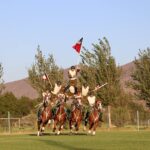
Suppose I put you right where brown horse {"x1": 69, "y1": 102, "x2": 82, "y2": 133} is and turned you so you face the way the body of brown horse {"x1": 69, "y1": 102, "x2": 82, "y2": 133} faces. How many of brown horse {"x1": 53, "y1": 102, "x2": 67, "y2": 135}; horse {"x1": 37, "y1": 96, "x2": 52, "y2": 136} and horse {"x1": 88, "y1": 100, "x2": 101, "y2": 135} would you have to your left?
1

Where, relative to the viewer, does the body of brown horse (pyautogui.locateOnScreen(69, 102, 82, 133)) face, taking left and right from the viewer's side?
facing the viewer

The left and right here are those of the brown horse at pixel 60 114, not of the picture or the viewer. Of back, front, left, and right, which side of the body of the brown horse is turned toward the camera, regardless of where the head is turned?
front

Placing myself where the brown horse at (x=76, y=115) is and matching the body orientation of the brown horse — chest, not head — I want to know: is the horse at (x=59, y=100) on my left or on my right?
on my right

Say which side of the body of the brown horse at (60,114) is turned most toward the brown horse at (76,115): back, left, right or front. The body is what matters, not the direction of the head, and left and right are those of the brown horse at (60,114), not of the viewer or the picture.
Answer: left

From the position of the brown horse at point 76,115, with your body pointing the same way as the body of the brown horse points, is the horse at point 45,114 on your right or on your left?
on your right

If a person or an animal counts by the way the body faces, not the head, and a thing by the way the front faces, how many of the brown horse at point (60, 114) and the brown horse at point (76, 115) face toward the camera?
2
